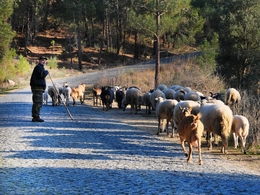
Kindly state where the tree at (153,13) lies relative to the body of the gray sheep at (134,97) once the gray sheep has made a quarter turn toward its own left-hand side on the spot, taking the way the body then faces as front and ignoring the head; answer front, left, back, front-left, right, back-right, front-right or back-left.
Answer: back-right

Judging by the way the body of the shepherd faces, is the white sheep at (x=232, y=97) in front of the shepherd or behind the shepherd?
in front

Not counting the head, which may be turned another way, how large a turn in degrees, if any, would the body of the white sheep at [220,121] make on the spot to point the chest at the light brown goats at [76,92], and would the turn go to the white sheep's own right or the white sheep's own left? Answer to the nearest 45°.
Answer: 0° — it already faces it

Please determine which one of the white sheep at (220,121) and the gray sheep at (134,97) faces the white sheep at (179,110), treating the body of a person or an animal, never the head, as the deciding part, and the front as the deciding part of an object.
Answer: the white sheep at (220,121)

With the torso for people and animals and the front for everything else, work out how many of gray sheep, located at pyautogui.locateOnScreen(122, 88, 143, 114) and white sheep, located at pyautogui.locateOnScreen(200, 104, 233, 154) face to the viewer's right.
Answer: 0

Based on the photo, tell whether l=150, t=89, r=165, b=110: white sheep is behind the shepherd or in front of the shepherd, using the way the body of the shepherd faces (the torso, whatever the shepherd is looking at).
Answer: in front

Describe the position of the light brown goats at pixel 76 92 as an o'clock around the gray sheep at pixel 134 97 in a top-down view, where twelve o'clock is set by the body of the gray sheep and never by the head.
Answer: The light brown goats is roughly at 12 o'clock from the gray sheep.

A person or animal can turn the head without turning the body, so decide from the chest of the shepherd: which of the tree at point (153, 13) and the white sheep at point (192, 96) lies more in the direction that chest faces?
the white sheep

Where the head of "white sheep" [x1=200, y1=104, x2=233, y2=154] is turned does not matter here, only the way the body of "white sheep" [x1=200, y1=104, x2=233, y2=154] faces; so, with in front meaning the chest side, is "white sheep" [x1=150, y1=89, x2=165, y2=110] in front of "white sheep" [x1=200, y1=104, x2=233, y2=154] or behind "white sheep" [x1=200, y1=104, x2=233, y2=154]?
in front

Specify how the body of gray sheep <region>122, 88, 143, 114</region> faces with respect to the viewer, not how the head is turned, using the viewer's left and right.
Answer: facing away from the viewer and to the left of the viewer

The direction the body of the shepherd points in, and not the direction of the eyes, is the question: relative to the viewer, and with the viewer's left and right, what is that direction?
facing to the right of the viewer
